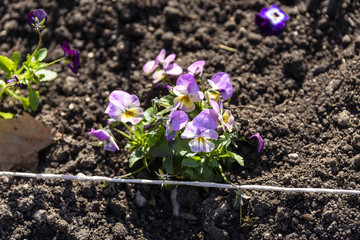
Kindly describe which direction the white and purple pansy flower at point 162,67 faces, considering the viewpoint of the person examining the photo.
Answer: facing the viewer

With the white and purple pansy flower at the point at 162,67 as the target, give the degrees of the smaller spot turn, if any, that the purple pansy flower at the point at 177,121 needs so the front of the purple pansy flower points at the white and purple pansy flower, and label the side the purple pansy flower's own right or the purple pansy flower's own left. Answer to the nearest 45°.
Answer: approximately 135° to the purple pansy flower's own right

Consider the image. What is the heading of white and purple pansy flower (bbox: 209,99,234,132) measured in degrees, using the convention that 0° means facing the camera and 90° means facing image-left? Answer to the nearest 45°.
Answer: approximately 315°

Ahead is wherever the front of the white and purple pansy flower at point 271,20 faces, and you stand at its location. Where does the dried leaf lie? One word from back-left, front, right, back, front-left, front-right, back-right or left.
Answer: front-right

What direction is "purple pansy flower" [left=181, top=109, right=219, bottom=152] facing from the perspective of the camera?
toward the camera

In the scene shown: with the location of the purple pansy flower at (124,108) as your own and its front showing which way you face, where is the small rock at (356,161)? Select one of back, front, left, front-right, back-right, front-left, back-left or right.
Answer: left

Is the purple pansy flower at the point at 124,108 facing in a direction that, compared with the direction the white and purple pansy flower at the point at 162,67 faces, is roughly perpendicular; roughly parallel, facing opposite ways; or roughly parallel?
roughly parallel

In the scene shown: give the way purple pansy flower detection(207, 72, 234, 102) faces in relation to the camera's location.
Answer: facing the viewer and to the left of the viewer

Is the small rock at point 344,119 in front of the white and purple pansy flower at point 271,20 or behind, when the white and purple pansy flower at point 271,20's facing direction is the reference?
in front

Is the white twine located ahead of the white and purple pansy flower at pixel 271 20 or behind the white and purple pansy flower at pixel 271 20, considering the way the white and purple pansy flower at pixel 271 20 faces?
ahead

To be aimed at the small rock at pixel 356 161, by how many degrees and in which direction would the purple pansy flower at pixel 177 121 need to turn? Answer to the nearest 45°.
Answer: approximately 135° to its left

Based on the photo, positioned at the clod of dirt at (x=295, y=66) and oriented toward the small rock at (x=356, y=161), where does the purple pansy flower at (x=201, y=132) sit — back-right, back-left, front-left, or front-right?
front-right

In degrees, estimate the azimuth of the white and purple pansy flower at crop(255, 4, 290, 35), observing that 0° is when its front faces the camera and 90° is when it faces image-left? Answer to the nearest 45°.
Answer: approximately 0°
